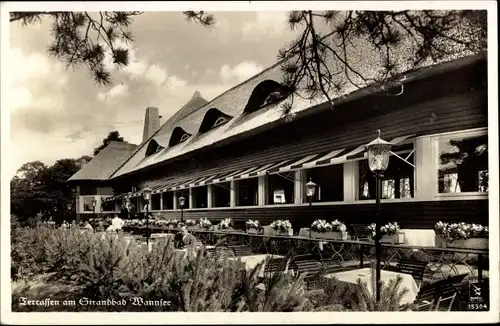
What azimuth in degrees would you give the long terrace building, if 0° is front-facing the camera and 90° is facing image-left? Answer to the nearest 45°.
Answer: approximately 45°
